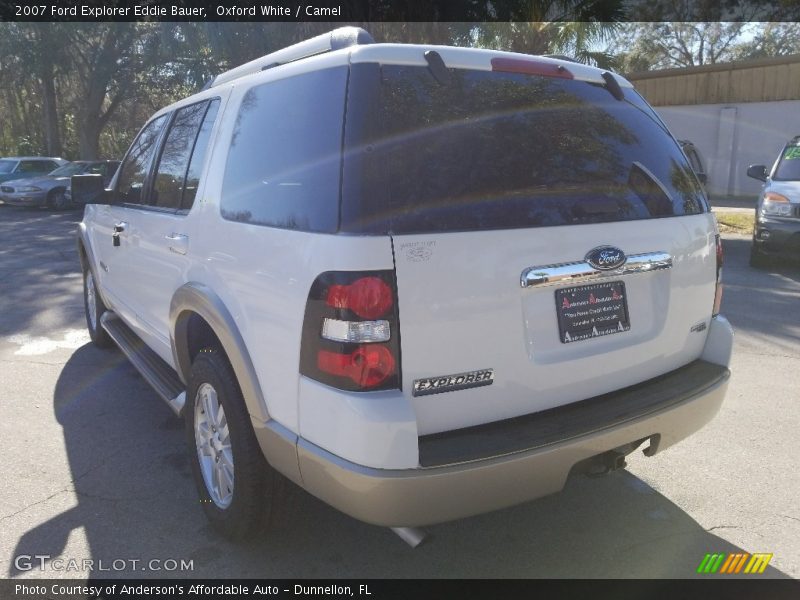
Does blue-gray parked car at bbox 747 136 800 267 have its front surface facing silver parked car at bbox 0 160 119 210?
no

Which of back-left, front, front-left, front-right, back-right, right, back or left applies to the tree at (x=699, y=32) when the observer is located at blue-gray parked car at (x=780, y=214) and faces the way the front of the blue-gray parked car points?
back

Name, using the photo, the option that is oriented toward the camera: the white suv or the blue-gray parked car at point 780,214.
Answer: the blue-gray parked car

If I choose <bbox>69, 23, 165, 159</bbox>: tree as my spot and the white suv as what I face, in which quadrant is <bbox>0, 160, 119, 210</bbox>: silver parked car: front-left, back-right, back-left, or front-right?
front-right

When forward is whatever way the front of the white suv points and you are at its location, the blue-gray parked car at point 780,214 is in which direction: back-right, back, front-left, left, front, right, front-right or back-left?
right

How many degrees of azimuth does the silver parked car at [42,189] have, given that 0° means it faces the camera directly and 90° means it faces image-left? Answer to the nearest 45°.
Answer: approximately 45°

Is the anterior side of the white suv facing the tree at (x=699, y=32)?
no

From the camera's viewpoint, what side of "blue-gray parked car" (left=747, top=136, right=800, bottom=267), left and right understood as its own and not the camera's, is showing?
front

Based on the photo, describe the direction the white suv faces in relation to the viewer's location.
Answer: facing away from the viewer and to the left of the viewer

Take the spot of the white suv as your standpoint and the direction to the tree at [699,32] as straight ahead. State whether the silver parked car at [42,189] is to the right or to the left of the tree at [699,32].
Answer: left

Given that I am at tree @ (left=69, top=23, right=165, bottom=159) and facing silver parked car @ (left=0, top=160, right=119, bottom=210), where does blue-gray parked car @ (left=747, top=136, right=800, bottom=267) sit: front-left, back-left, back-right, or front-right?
front-left

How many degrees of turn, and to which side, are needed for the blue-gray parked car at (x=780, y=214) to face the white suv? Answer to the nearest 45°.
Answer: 0° — it already faces it

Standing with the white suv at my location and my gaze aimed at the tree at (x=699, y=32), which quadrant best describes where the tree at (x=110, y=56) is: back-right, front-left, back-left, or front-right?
front-left

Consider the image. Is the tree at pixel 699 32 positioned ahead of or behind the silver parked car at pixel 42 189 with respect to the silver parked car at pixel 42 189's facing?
behind

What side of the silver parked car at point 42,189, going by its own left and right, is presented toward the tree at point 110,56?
back

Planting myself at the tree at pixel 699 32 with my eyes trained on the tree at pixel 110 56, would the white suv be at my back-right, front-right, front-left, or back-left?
front-left

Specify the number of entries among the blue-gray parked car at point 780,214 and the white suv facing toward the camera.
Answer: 1
